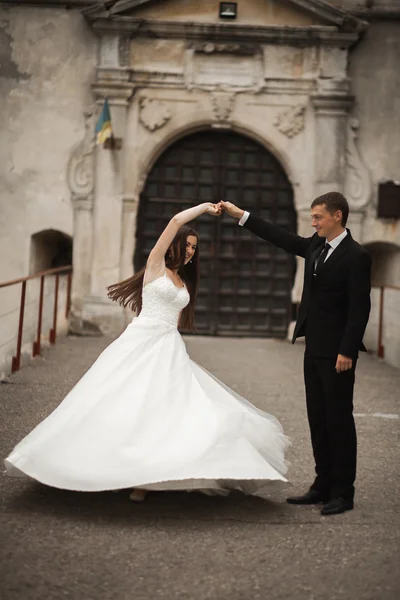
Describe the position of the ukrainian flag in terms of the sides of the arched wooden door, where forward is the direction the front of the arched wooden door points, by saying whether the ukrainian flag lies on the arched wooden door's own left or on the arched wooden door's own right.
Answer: on the arched wooden door's own right

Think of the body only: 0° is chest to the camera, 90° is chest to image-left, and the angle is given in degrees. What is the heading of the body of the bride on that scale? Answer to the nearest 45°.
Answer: approximately 315°

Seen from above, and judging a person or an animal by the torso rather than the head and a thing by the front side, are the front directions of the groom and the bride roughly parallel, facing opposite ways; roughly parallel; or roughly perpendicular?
roughly perpendicular

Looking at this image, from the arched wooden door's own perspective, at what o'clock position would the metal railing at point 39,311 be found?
The metal railing is roughly at 1 o'clock from the arched wooden door.

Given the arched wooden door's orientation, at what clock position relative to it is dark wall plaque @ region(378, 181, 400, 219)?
The dark wall plaque is roughly at 9 o'clock from the arched wooden door.

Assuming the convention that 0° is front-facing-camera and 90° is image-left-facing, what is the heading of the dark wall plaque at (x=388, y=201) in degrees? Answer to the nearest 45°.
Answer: approximately 0°

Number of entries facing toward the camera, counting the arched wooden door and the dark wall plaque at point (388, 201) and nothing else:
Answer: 2

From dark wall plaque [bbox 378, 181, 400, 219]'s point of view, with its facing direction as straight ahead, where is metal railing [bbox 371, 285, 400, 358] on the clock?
The metal railing is roughly at 12 o'clock from the dark wall plaque.

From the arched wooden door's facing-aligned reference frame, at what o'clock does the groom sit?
The groom is roughly at 12 o'clock from the arched wooden door.

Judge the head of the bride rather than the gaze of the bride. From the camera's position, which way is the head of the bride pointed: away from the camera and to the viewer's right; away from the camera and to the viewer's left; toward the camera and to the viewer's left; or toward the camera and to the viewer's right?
toward the camera and to the viewer's right

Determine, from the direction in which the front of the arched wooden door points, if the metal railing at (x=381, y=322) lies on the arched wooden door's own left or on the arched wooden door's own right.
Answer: on the arched wooden door's own left
